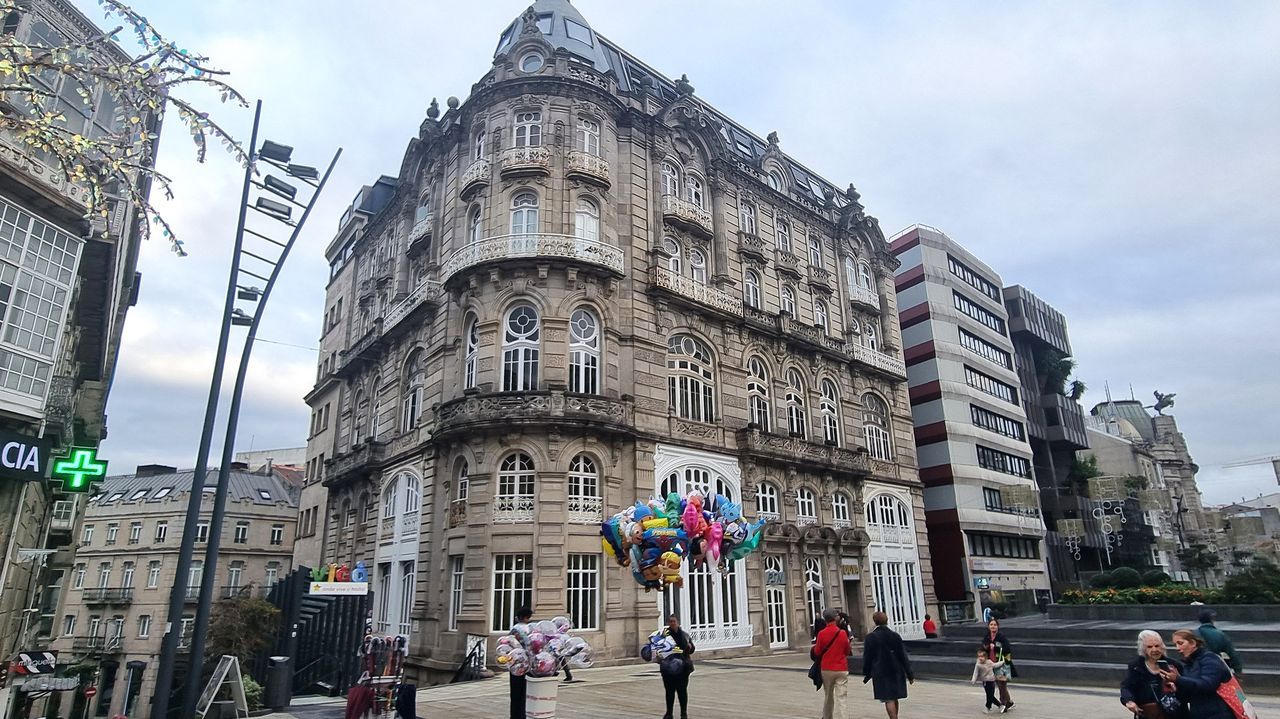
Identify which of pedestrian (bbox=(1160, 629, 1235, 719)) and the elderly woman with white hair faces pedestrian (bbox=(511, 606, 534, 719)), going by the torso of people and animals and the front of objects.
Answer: pedestrian (bbox=(1160, 629, 1235, 719))

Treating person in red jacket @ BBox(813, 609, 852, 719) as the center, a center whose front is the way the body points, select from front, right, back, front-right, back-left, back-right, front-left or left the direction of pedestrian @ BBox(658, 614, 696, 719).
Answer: left

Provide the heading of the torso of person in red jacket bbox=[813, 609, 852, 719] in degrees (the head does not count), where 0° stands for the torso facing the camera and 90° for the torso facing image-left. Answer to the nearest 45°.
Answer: approximately 180°

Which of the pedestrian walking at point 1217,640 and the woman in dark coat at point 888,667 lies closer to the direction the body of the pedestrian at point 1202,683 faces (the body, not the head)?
the woman in dark coat

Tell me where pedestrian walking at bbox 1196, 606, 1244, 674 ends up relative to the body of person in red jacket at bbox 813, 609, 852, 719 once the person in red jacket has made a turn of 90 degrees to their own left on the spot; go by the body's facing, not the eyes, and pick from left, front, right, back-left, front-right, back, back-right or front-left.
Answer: back

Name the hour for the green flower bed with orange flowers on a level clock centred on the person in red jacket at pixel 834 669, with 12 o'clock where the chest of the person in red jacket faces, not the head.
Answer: The green flower bed with orange flowers is roughly at 1 o'clock from the person in red jacket.

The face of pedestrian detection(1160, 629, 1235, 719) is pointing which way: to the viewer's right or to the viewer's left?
to the viewer's left

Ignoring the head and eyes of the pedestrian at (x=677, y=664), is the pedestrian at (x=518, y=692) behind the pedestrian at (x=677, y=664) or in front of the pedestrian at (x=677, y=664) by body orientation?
in front

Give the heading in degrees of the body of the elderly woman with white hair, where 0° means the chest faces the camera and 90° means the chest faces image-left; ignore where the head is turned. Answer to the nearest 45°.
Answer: approximately 315°

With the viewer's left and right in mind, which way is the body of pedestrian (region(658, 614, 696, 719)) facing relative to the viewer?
facing the viewer and to the left of the viewer
